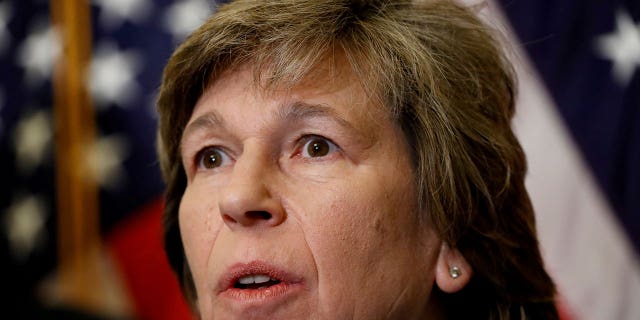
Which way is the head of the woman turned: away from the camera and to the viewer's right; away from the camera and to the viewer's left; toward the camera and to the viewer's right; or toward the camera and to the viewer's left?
toward the camera and to the viewer's left
